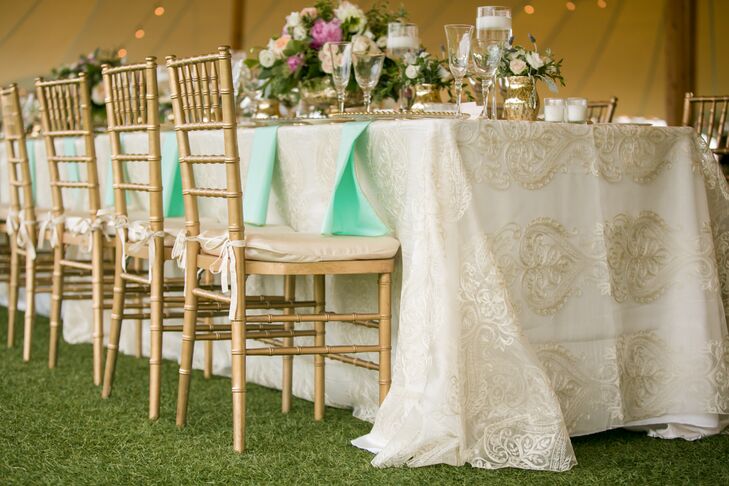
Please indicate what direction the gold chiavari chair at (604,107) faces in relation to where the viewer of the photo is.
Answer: facing the viewer and to the left of the viewer

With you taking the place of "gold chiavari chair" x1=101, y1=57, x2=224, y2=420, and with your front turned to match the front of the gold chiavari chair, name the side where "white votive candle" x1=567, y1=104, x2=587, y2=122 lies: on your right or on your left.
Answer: on your right

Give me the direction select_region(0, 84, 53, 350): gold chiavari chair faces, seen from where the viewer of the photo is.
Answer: facing away from the viewer and to the right of the viewer

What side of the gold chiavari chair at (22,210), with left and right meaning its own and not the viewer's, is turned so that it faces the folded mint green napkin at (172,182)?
right

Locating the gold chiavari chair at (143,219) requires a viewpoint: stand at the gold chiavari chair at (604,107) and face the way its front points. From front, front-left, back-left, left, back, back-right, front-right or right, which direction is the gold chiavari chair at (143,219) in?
front

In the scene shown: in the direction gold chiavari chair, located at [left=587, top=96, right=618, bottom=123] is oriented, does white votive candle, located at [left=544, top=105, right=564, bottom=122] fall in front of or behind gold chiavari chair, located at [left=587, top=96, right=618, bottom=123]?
in front

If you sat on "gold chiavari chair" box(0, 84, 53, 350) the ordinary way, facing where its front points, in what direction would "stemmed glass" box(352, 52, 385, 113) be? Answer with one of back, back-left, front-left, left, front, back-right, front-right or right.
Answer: right

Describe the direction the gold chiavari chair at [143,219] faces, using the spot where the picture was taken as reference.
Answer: facing away from the viewer and to the right of the viewer

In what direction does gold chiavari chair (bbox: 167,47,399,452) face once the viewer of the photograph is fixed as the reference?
facing away from the viewer and to the right of the viewer

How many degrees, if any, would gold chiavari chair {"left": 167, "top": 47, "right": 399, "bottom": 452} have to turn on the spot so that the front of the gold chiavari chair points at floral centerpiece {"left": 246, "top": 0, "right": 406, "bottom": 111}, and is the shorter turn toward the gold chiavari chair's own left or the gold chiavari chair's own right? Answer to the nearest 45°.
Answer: approximately 45° to the gold chiavari chair's own left

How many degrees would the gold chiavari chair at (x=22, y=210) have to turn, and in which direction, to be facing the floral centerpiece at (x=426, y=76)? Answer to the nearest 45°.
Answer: approximately 90° to its right

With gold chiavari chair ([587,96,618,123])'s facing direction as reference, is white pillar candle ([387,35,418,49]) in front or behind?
in front

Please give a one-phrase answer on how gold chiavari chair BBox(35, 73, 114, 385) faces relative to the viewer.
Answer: facing away from the viewer and to the right of the viewer

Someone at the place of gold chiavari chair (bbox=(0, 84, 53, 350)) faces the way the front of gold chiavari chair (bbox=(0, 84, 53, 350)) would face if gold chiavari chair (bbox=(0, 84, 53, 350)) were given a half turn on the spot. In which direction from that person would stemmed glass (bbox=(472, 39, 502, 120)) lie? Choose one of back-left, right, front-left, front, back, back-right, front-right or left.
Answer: left
